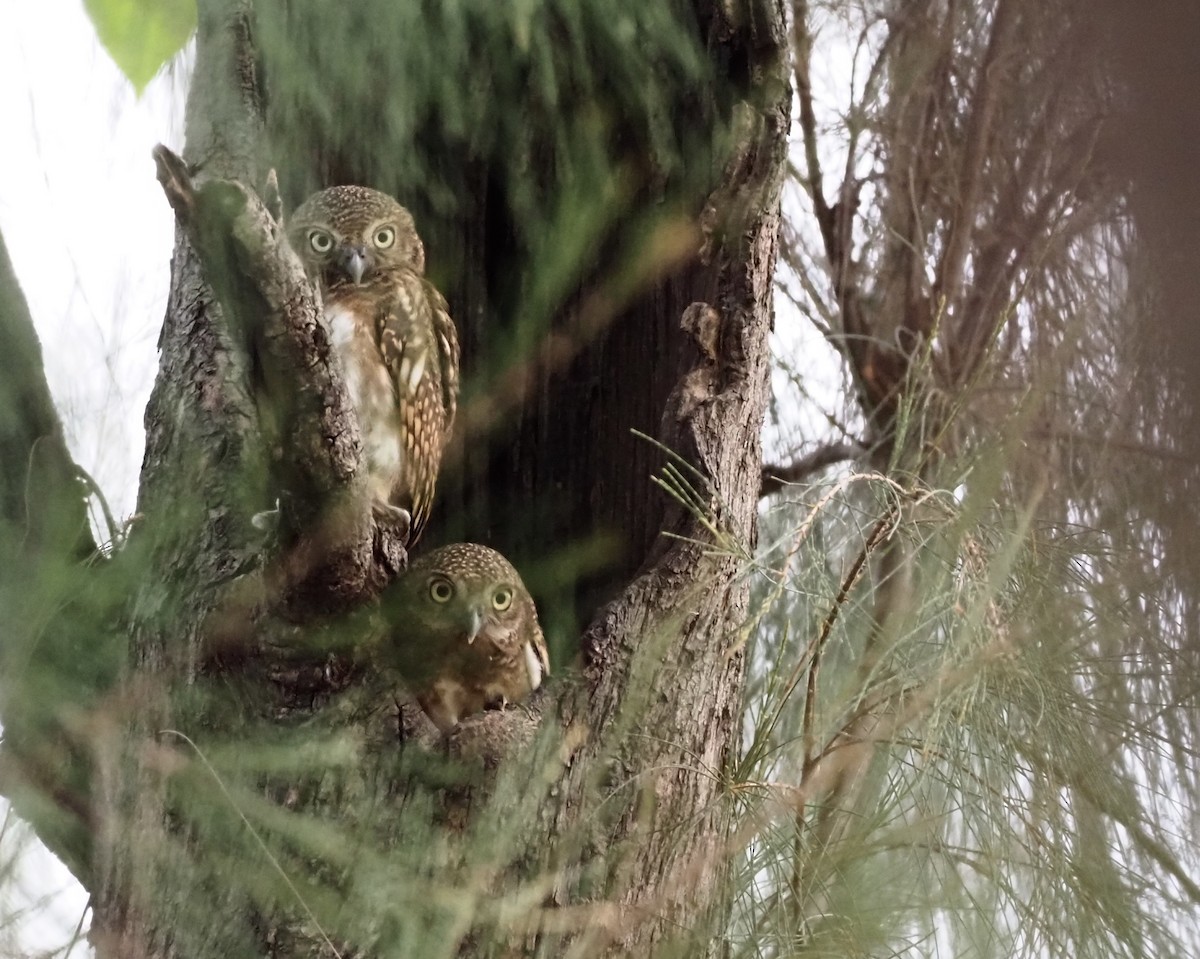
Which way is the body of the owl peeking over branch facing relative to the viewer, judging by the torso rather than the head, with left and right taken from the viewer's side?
facing the viewer

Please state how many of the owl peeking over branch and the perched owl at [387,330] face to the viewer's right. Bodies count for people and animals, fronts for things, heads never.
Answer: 0

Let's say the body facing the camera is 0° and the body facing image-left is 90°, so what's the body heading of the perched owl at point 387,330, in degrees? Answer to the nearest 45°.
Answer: approximately 45°
